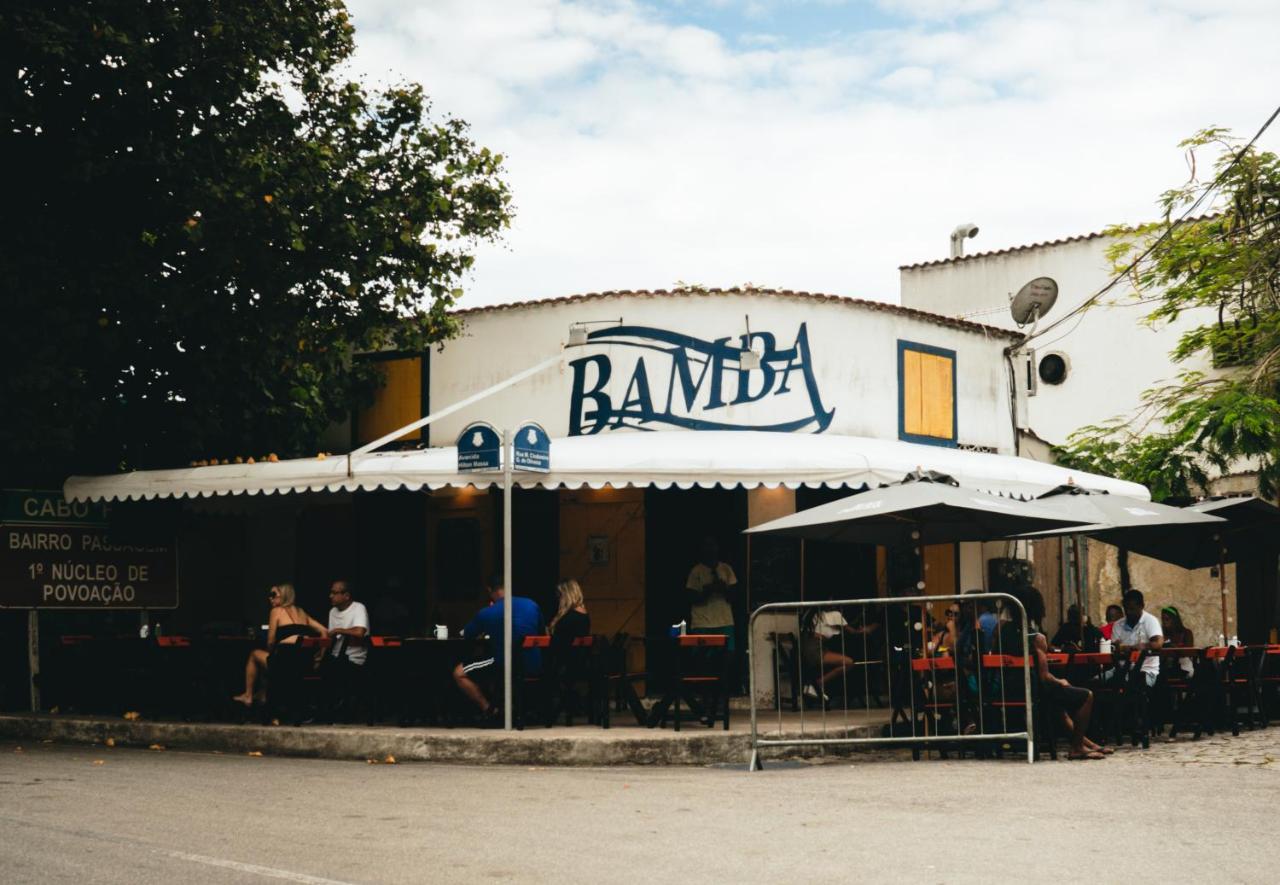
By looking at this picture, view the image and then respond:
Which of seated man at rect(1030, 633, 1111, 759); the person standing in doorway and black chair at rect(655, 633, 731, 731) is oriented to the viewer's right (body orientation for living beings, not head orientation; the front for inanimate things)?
the seated man

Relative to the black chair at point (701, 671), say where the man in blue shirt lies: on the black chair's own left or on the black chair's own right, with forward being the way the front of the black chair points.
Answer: on the black chair's own left

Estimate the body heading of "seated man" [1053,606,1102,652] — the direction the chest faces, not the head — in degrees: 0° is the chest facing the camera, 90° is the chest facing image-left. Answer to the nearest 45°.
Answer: approximately 0°

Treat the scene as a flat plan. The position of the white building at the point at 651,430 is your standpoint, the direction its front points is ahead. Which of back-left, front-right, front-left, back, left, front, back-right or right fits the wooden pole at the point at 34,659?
right

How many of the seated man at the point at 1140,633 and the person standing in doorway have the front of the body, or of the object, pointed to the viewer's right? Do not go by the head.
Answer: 0

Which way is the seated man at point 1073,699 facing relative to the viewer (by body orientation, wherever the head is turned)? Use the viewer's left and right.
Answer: facing to the right of the viewer
